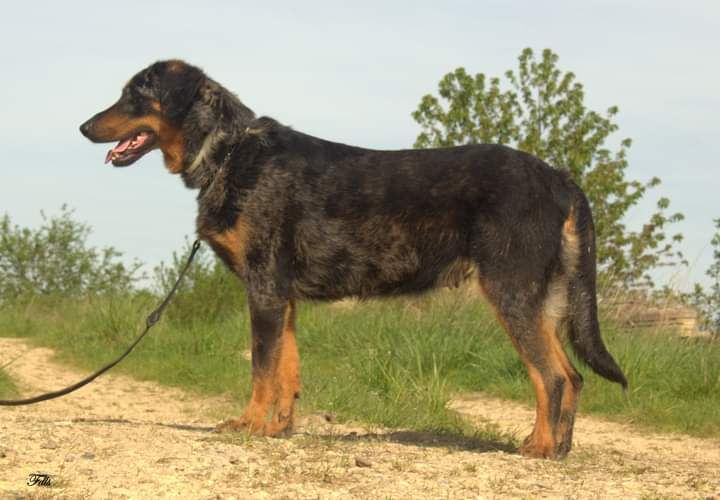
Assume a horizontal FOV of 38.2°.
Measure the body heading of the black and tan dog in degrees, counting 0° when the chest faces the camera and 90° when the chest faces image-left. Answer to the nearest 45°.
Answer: approximately 90°

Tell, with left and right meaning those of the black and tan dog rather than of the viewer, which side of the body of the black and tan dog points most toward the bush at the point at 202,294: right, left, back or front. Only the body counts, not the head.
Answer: right
